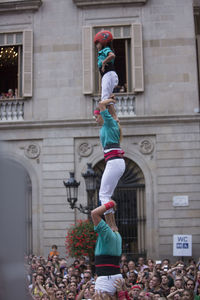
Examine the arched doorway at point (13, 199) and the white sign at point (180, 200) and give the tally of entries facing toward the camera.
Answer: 2

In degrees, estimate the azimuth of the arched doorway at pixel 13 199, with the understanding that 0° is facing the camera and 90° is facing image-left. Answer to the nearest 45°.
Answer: approximately 0°

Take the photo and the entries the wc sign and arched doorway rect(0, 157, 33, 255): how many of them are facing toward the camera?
2
